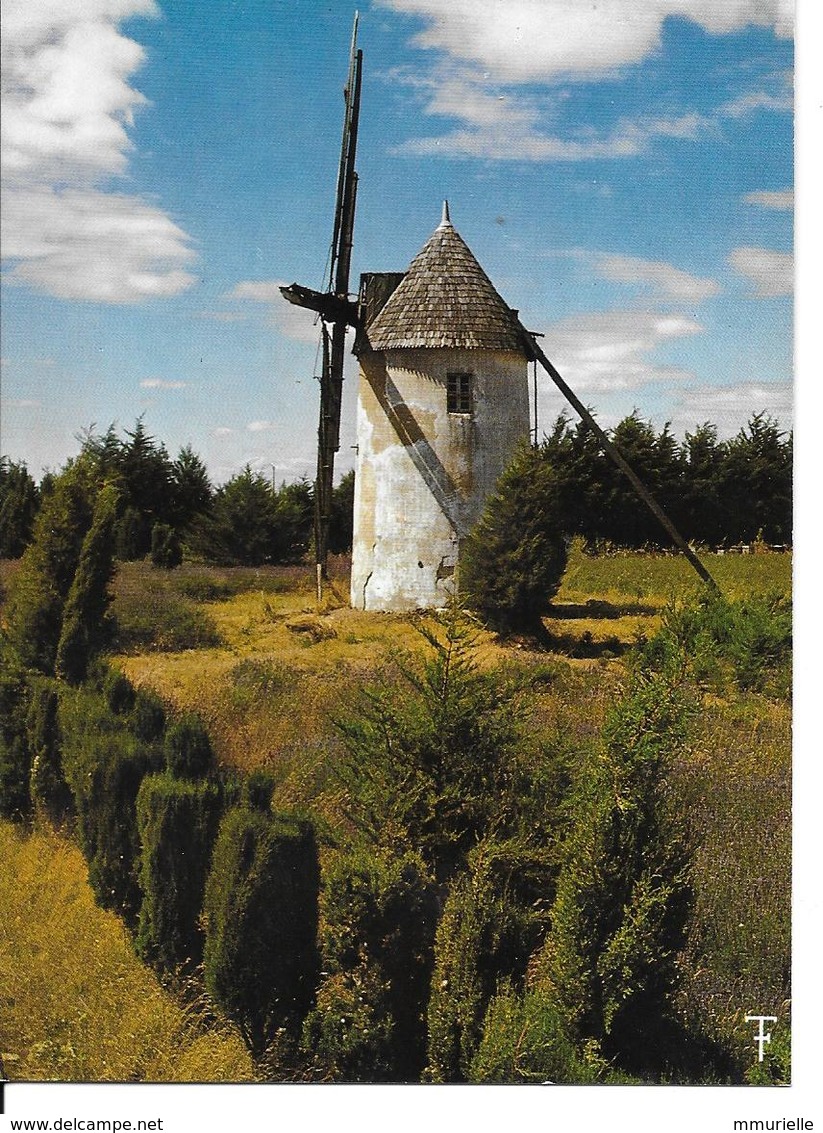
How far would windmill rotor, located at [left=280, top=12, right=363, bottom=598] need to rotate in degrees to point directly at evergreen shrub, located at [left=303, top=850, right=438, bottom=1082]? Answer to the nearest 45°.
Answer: approximately 90° to its left

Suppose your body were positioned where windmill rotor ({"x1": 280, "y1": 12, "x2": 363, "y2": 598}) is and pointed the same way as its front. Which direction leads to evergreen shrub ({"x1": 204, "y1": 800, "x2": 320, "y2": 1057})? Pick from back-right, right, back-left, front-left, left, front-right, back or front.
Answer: left

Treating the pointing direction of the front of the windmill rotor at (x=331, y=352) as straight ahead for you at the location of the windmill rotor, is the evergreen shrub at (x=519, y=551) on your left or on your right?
on your left

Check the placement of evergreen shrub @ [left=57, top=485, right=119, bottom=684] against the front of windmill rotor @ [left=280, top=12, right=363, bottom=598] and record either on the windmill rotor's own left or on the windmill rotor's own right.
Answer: on the windmill rotor's own left

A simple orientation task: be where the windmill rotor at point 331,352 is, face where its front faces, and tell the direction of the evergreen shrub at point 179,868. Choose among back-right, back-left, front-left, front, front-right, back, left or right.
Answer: left

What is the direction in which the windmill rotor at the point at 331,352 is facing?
to the viewer's left
